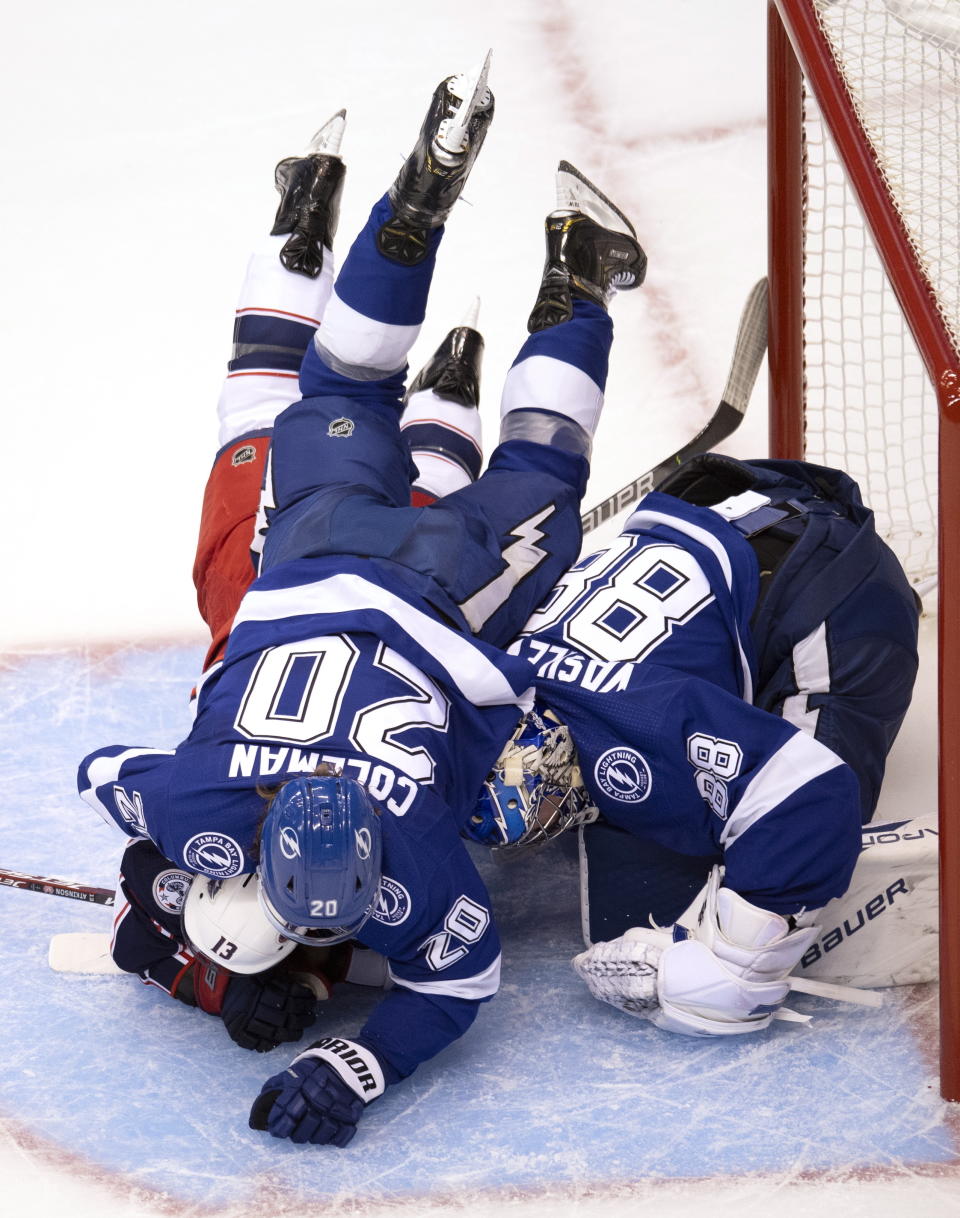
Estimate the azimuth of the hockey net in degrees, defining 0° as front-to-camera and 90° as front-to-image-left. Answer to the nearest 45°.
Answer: approximately 90°
